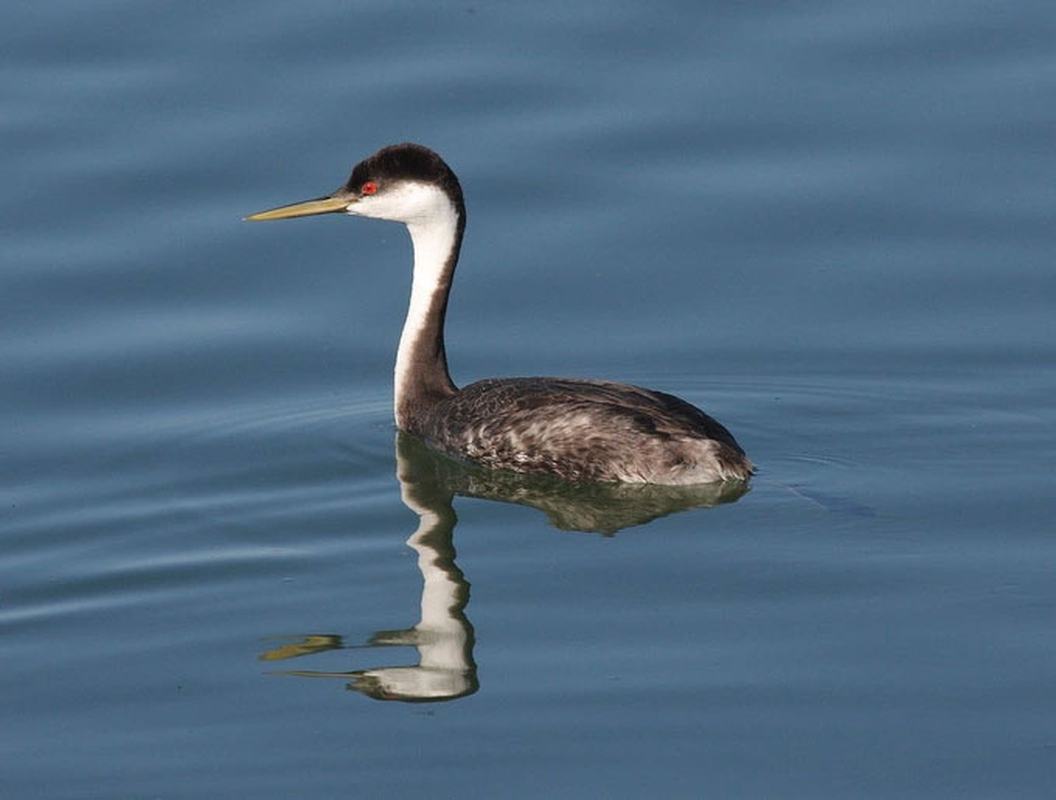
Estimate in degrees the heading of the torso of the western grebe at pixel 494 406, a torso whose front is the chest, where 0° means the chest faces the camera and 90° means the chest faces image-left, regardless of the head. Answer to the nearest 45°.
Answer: approximately 90°
